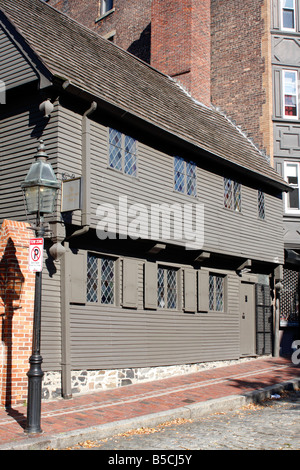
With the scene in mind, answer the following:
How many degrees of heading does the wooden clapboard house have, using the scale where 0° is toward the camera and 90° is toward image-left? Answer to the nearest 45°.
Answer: approximately 315°

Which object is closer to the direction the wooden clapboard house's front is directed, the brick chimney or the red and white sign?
the red and white sign

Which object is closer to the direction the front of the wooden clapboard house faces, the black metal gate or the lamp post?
the lamp post

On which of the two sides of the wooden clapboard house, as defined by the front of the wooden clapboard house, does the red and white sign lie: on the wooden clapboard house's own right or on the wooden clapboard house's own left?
on the wooden clapboard house's own right

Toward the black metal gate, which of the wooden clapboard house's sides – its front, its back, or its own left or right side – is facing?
left

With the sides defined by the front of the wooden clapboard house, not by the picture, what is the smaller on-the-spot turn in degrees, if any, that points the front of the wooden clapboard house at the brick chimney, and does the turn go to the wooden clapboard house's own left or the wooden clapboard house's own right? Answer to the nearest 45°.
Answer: approximately 135° to the wooden clapboard house's own left

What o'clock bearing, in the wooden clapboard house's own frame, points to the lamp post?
The lamp post is roughly at 2 o'clock from the wooden clapboard house.
